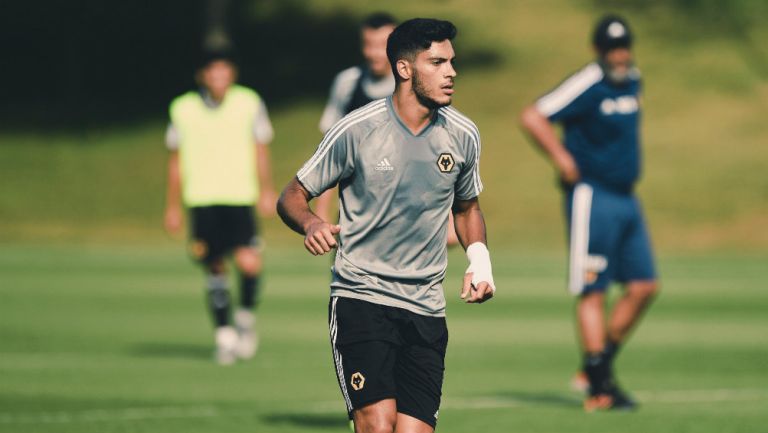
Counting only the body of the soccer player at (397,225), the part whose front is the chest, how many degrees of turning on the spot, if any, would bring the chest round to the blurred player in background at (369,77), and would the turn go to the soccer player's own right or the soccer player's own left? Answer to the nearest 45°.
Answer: approximately 135° to the soccer player's own left

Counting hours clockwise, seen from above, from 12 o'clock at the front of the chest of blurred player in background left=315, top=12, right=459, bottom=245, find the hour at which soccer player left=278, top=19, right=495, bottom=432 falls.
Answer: The soccer player is roughly at 12 o'clock from the blurred player in background.

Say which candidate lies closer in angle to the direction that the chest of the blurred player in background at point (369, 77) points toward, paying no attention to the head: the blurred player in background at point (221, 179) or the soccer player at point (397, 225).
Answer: the soccer player

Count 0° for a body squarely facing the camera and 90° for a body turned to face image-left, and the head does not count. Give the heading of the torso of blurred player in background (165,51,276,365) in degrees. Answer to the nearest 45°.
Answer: approximately 0°

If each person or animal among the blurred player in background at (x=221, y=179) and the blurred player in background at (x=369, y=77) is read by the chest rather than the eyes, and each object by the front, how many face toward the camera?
2
